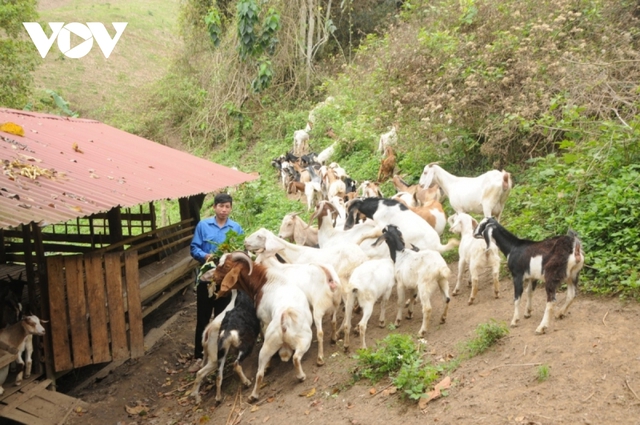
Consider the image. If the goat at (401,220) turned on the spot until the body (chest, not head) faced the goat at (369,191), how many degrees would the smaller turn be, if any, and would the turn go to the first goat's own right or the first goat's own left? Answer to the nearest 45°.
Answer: approximately 90° to the first goat's own right

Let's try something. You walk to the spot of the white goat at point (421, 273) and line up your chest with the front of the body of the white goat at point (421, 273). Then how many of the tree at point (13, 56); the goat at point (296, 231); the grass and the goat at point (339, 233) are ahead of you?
3

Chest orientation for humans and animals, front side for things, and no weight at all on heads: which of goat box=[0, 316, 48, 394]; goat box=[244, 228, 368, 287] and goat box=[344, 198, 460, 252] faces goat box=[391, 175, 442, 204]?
goat box=[0, 316, 48, 394]

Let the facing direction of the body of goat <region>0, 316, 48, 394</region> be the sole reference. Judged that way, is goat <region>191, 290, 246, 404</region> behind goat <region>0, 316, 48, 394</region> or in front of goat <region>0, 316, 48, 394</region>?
in front

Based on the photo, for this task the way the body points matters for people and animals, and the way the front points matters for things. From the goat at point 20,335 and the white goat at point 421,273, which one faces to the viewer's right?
the goat

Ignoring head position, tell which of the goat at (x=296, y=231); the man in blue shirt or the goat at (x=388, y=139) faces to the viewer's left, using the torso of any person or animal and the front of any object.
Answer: the goat at (x=296, y=231)

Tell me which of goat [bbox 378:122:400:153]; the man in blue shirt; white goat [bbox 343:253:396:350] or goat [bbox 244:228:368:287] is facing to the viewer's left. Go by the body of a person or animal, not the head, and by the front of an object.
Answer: goat [bbox 244:228:368:287]

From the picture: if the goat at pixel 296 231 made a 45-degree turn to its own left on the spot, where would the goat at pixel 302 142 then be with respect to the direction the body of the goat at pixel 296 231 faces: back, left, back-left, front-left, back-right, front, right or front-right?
back-right

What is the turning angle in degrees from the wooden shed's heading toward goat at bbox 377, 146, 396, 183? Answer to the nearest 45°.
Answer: approximately 90° to its left

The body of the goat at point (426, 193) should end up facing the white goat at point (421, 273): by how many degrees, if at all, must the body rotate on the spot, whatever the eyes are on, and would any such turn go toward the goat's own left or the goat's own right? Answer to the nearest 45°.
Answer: approximately 90° to the goat's own left

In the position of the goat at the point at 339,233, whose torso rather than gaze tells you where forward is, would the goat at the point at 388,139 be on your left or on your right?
on your right

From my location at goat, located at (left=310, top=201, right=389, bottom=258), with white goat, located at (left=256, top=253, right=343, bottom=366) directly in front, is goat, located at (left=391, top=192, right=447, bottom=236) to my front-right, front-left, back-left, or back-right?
back-left

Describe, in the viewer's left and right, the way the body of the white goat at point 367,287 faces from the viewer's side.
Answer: facing away from the viewer and to the right of the viewer
